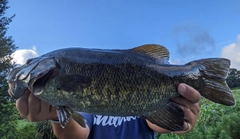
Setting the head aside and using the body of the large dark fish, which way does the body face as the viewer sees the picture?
to the viewer's left
